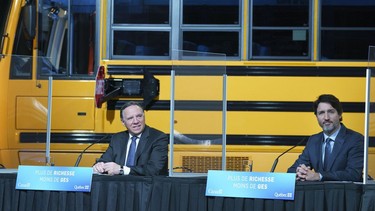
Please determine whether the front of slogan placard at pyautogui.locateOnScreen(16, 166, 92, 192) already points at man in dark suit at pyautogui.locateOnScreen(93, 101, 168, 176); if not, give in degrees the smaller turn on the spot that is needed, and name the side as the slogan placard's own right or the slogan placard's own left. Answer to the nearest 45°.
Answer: approximately 135° to the slogan placard's own left

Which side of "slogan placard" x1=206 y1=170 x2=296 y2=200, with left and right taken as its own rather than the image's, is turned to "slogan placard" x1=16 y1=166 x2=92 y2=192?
right

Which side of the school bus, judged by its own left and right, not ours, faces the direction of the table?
left

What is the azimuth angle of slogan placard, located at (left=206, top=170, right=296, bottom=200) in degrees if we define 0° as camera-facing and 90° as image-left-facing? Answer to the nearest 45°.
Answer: approximately 0°

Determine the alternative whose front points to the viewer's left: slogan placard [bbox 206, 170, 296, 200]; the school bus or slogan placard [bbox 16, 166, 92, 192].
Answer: the school bus

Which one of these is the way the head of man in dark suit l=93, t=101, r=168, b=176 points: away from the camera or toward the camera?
toward the camera

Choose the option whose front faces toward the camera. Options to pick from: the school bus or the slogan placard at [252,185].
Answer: the slogan placard

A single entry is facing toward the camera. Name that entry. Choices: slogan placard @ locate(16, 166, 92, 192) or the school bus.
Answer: the slogan placard

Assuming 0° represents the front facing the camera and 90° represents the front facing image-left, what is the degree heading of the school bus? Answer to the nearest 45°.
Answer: approximately 90°

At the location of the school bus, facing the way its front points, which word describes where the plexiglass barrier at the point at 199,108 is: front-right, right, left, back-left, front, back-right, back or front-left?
left

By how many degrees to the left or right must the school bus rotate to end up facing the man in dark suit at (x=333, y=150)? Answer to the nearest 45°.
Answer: approximately 135° to its left

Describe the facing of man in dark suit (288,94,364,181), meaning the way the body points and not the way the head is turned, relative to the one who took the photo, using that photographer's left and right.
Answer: facing the viewer and to the left of the viewer

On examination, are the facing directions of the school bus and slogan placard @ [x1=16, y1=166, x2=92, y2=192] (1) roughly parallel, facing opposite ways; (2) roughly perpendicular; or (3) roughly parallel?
roughly perpendicular
